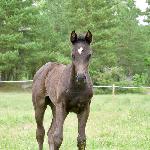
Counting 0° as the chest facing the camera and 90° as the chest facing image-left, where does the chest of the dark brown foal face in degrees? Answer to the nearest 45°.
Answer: approximately 315°
